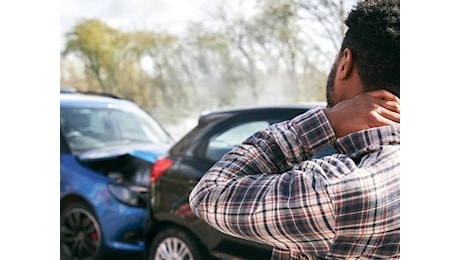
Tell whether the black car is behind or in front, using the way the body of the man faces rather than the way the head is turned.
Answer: in front

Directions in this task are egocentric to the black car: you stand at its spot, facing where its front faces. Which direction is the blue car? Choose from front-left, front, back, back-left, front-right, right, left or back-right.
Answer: back-left

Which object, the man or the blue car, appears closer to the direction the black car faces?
the man

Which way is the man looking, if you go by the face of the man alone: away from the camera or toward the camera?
away from the camera

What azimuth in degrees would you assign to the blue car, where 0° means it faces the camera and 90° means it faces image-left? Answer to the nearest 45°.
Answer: approximately 315°

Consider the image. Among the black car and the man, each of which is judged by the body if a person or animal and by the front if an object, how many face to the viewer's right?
1

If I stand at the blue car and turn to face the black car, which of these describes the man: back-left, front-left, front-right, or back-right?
front-right

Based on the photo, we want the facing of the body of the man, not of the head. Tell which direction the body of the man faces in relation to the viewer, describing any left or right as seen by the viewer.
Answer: facing away from the viewer and to the left of the viewer

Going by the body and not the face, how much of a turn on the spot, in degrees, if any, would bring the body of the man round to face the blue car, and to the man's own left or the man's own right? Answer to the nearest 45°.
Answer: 0° — they already face it

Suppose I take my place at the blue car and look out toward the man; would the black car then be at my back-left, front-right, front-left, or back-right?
front-left

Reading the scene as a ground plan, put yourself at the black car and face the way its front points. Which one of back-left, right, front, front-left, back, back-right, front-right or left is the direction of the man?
right

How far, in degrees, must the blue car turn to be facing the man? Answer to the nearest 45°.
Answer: approximately 45° to its right

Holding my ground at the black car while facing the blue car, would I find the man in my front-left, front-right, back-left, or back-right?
back-left

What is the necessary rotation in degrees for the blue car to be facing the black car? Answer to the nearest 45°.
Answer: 0° — it already faces it

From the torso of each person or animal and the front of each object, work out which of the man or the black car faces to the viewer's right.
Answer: the black car

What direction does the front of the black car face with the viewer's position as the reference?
facing to the right of the viewer
